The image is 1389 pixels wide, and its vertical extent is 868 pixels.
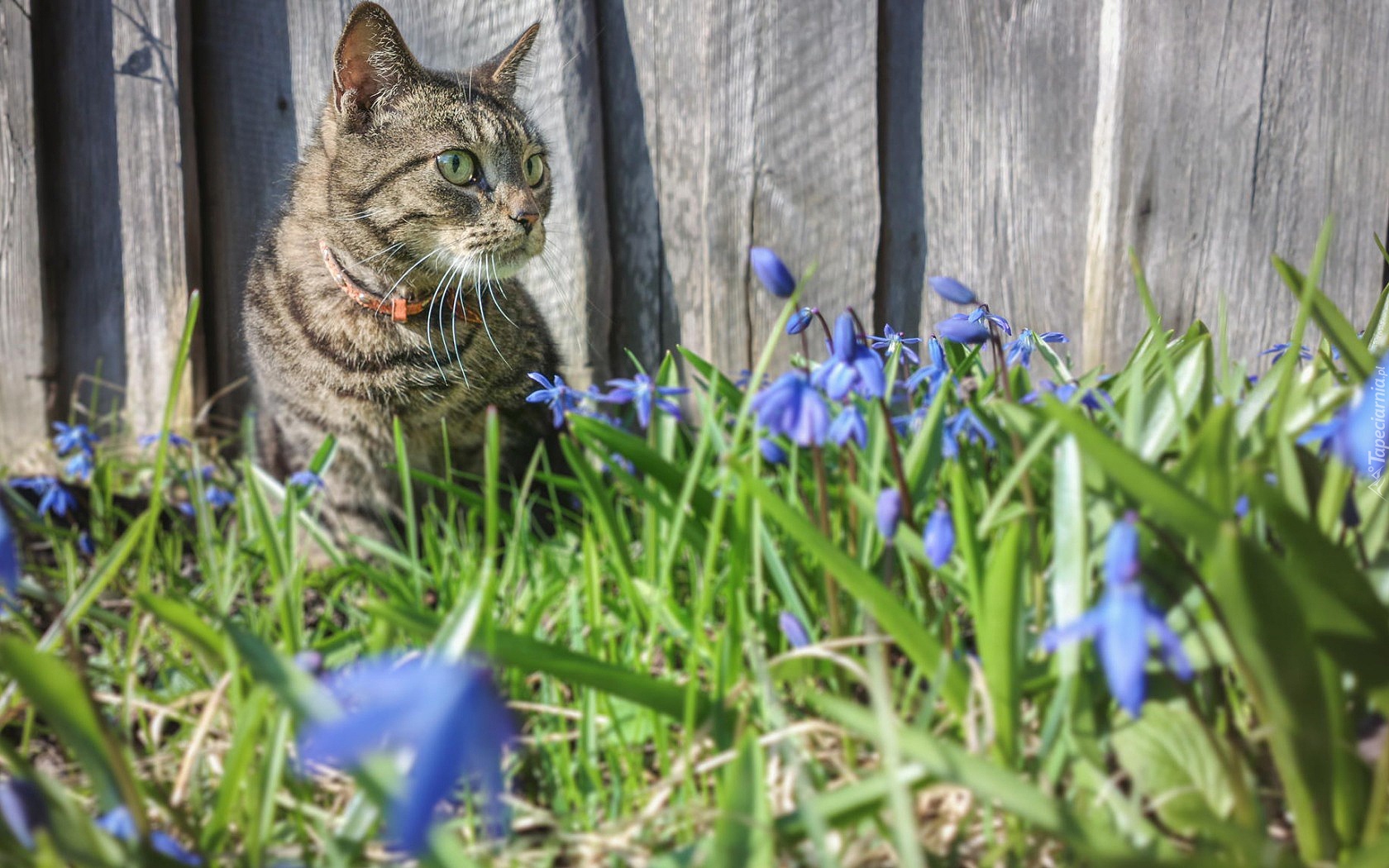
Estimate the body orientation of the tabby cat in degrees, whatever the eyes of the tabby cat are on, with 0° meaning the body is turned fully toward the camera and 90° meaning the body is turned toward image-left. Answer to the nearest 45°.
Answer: approximately 315°

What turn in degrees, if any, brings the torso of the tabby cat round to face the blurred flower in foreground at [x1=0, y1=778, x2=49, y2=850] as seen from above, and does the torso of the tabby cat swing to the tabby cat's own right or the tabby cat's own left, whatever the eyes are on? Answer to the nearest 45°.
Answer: approximately 45° to the tabby cat's own right

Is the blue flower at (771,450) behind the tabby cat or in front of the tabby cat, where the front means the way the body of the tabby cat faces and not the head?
in front

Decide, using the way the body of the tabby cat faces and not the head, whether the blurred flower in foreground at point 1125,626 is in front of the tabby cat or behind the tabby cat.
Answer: in front

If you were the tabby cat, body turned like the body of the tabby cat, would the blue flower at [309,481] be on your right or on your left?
on your right
